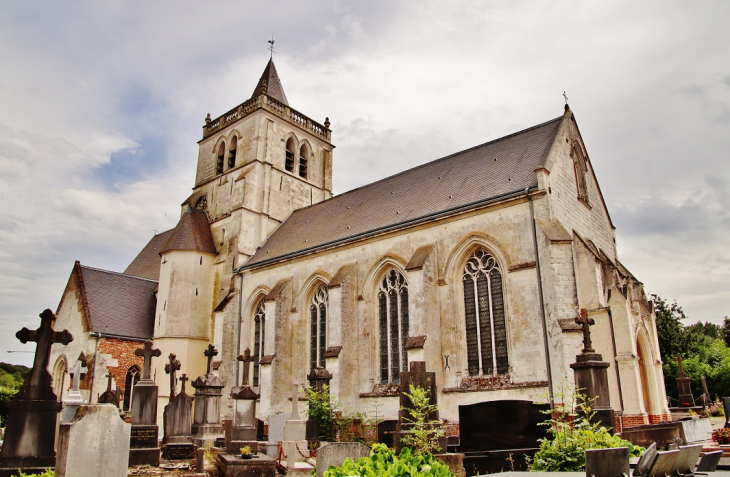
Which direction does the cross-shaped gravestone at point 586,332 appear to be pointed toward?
toward the camera

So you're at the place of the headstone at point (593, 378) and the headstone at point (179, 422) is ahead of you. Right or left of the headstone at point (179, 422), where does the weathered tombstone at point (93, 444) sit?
left

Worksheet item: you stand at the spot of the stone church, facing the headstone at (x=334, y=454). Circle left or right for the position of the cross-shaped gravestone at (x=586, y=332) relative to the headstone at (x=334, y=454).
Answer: left

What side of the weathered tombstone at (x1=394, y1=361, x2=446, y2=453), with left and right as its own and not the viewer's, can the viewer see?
front

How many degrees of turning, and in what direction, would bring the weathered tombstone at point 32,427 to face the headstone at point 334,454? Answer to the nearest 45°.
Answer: approximately 45° to its left

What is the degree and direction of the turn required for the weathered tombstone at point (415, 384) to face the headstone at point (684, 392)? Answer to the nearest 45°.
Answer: approximately 135° to its left

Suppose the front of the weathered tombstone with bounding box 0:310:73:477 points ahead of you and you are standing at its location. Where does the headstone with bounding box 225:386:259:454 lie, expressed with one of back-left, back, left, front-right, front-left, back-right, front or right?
back-left

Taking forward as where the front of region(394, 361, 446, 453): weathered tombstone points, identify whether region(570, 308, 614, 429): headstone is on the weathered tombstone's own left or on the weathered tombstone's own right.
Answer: on the weathered tombstone's own left

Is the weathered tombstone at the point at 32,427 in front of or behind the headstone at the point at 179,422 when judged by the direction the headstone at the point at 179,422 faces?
in front

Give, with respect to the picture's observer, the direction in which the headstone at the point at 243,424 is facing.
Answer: facing the viewer

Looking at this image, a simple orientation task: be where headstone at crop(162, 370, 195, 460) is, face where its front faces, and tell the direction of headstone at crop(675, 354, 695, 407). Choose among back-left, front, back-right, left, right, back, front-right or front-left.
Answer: left

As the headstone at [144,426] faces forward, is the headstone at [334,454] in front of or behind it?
in front

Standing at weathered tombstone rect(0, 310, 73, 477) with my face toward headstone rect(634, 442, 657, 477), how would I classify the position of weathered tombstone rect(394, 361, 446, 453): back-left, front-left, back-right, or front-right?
front-left
